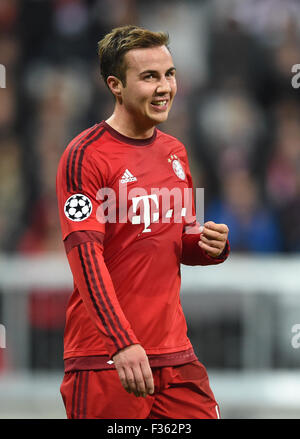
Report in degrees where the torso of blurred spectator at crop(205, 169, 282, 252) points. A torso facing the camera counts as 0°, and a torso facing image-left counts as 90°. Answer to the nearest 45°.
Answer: approximately 0°

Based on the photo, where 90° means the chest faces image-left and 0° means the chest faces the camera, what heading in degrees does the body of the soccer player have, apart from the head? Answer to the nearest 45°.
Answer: approximately 315°

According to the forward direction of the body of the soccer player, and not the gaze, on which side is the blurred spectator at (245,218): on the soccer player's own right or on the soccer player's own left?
on the soccer player's own left

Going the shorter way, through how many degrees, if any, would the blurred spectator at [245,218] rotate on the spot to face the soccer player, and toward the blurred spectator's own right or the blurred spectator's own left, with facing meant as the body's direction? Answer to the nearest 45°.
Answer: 0° — they already face them
